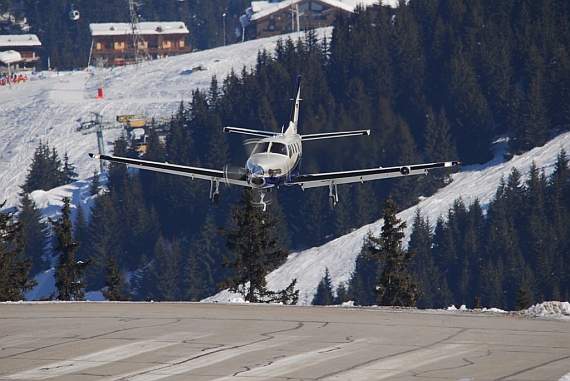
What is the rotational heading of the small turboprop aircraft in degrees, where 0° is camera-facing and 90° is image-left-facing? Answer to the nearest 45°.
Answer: approximately 0°
